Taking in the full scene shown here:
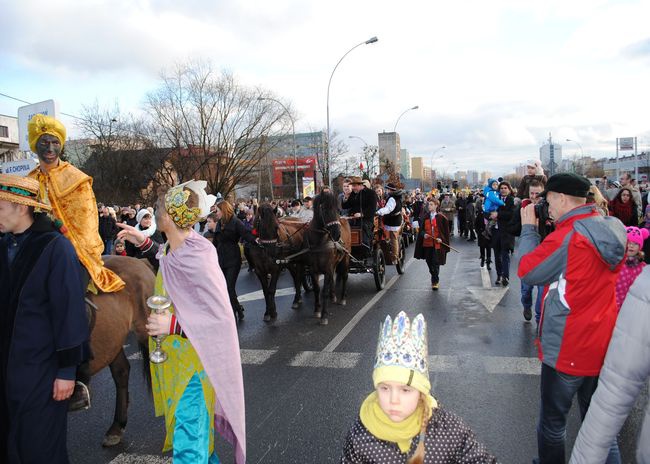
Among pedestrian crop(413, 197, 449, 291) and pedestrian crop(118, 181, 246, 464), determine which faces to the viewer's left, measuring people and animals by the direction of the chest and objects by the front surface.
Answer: pedestrian crop(118, 181, 246, 464)

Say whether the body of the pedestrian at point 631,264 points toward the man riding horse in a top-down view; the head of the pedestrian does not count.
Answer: yes

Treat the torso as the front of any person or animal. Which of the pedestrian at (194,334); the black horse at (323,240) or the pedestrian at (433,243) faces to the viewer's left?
the pedestrian at (194,334)

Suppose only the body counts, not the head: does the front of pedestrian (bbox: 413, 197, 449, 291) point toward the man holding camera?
yes

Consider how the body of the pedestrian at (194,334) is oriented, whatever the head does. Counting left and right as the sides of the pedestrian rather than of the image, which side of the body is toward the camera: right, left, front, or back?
left

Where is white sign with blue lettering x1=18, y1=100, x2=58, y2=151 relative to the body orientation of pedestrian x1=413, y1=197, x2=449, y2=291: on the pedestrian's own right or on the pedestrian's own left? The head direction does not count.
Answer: on the pedestrian's own right

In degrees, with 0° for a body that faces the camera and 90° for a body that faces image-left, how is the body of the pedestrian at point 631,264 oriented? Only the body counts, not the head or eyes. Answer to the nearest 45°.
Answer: approximately 45°

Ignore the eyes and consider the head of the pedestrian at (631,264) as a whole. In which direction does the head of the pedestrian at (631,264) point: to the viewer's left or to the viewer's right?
to the viewer's left

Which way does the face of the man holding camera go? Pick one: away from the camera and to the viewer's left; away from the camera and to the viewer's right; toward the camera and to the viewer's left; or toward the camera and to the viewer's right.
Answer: away from the camera and to the viewer's left
